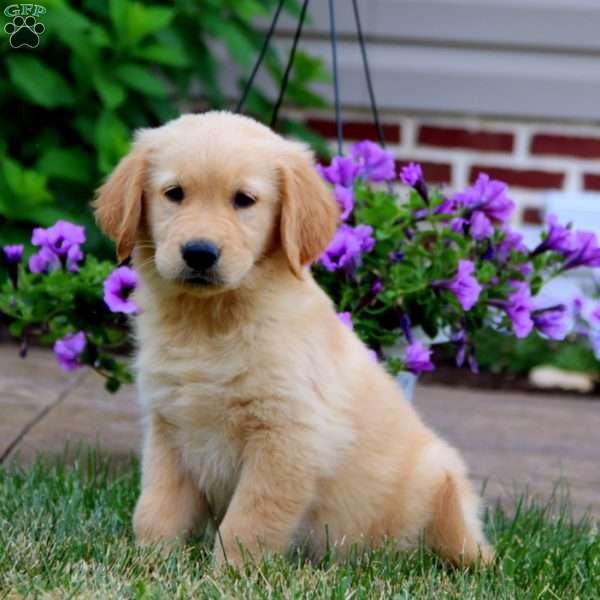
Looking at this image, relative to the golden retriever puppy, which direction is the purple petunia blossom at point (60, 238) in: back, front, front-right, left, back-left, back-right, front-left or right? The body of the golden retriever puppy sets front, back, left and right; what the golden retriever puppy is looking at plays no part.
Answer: right

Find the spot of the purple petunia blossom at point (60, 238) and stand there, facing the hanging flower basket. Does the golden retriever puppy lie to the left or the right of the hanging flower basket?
right

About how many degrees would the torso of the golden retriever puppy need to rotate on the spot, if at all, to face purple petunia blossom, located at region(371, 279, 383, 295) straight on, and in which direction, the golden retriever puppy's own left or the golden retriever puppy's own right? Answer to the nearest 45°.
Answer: approximately 180°

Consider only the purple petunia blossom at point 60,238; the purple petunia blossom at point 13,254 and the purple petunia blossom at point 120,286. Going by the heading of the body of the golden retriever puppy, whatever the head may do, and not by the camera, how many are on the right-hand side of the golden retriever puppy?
3

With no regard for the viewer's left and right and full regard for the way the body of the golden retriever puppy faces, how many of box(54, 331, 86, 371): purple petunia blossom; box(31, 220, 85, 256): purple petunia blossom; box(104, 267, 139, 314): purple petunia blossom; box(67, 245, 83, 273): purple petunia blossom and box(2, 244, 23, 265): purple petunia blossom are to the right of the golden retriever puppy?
5

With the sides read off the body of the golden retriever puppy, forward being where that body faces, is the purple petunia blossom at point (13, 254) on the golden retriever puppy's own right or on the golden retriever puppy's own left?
on the golden retriever puppy's own right

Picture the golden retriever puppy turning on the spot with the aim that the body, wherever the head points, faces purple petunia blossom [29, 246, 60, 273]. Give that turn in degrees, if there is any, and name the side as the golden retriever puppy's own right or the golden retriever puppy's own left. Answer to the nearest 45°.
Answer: approximately 90° to the golden retriever puppy's own right

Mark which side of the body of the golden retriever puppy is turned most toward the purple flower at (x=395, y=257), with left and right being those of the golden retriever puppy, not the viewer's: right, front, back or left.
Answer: back

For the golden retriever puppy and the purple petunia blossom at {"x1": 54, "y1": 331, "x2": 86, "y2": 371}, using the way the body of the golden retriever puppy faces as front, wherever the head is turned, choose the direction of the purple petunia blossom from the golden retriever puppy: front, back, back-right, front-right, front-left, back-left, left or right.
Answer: right

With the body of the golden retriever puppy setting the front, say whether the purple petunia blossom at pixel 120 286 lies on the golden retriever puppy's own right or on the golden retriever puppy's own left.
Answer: on the golden retriever puppy's own right

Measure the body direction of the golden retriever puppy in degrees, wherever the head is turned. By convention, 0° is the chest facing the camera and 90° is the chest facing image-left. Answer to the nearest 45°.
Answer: approximately 45°
